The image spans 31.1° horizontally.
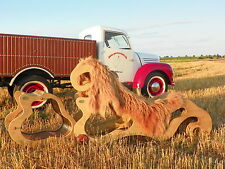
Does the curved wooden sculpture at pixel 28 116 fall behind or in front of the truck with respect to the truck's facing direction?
behind

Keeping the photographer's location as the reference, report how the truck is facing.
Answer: facing away from the viewer and to the right of the viewer
